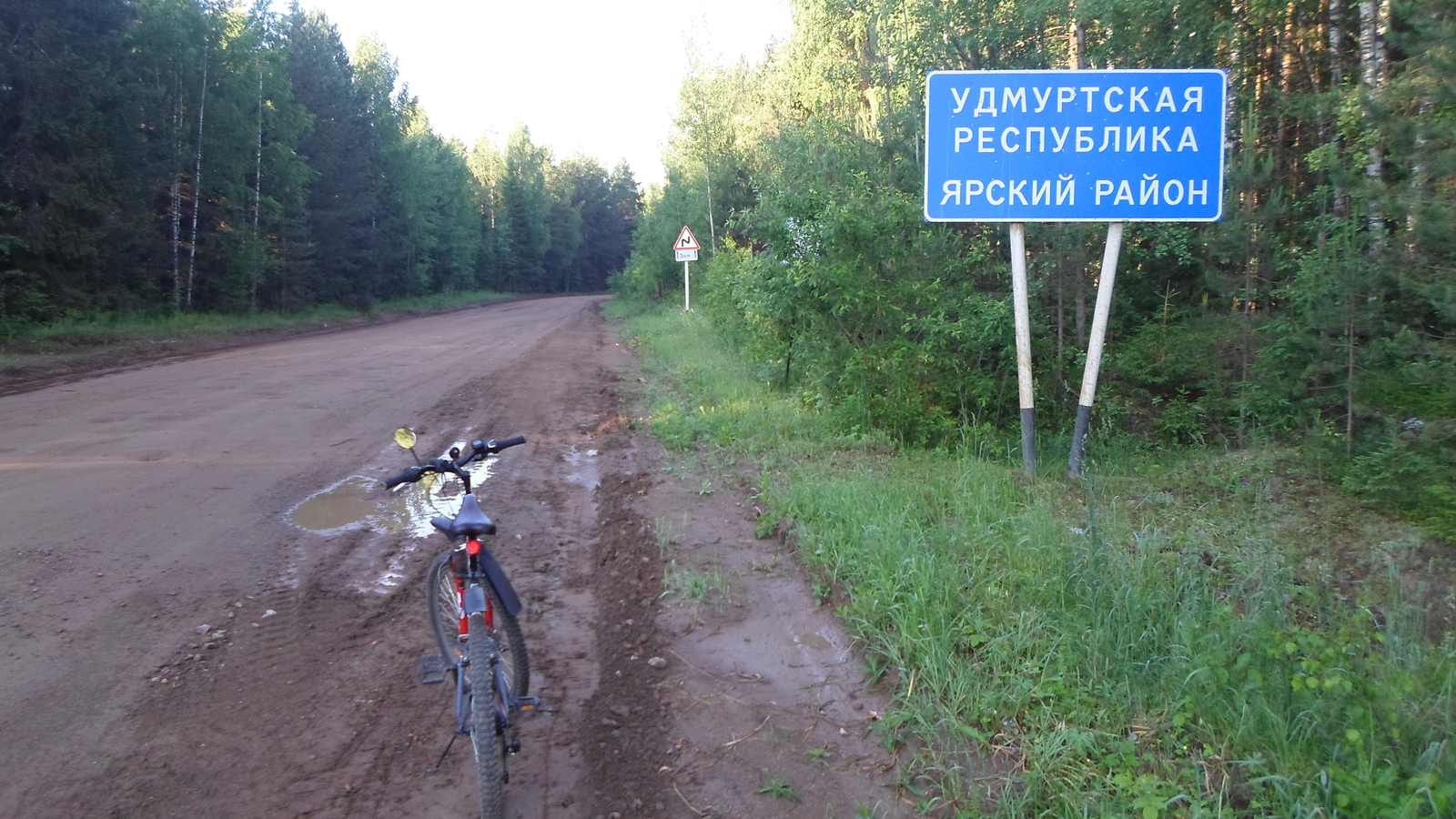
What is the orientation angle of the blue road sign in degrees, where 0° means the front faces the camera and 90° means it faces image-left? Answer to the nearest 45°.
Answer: approximately 0°

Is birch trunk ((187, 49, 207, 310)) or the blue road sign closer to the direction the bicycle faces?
the birch trunk

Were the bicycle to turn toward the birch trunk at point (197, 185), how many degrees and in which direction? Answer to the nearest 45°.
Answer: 0° — it already faces it

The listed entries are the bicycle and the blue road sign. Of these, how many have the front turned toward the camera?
1

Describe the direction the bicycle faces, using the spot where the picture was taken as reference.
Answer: facing away from the viewer

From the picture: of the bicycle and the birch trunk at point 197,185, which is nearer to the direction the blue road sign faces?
the bicycle

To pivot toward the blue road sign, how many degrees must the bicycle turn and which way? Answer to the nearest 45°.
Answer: approximately 45° to its right
